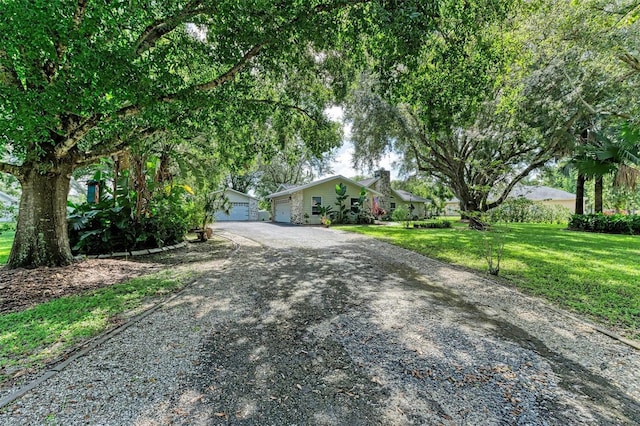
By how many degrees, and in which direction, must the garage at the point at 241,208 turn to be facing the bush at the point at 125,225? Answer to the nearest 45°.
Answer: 0° — it already faces it

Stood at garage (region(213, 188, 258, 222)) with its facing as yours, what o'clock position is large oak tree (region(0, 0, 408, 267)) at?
The large oak tree is roughly at 12 o'clock from the garage.

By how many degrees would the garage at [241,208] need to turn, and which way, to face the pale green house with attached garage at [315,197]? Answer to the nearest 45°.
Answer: approximately 45° to its left

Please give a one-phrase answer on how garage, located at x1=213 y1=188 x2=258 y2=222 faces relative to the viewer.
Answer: facing the viewer

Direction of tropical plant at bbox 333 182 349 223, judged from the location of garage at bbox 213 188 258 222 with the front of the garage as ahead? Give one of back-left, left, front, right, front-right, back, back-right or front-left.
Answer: front-left

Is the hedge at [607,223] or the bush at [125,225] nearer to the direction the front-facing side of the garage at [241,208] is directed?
the bush

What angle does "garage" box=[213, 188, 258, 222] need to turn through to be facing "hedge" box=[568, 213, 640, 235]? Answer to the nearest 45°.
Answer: approximately 45° to its left

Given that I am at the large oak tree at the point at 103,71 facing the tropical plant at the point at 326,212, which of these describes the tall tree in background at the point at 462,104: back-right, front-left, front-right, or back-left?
front-right
